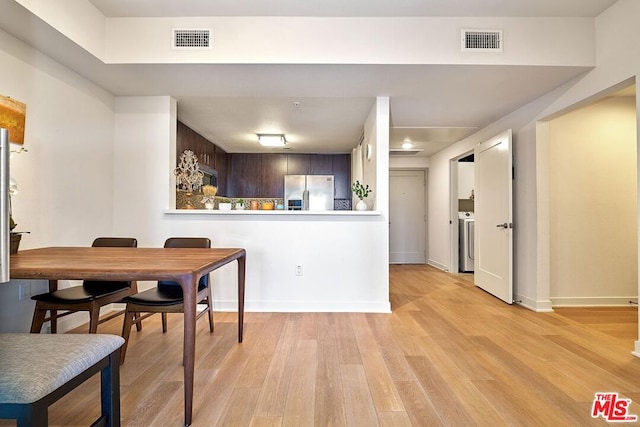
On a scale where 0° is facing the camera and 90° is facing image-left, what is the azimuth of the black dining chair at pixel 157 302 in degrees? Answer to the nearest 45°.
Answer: approximately 45°

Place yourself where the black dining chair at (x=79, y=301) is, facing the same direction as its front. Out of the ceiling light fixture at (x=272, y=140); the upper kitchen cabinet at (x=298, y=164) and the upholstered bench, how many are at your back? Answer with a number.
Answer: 2

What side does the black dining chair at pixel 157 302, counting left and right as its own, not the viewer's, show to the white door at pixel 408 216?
back

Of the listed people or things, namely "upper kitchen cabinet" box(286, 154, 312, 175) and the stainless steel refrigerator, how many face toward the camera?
2

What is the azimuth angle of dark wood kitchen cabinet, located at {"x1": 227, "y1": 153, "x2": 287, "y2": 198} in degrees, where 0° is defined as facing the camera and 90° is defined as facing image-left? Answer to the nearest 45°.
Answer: approximately 0°

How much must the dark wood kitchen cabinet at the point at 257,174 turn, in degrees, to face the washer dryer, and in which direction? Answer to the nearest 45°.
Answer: approximately 90° to its left

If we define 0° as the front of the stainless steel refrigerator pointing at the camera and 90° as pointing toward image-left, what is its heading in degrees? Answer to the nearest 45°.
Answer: approximately 0°

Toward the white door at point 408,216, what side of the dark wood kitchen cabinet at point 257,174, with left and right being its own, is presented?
left
